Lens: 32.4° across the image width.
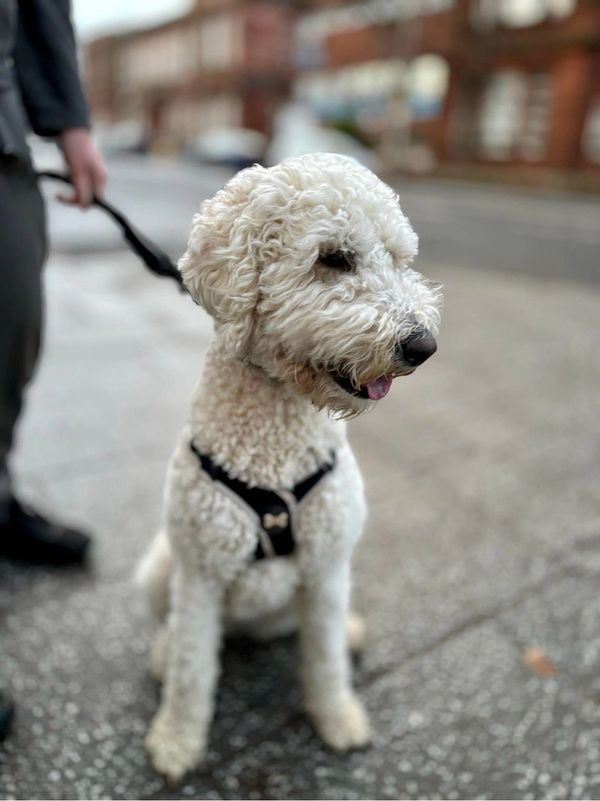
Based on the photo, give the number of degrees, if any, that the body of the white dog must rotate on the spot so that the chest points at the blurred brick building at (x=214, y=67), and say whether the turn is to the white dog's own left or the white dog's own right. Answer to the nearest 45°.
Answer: approximately 180°

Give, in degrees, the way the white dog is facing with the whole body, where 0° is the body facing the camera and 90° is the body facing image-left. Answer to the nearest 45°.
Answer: approximately 0°

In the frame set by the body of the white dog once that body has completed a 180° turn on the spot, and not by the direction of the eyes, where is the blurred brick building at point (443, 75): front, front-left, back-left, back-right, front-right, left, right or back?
front
